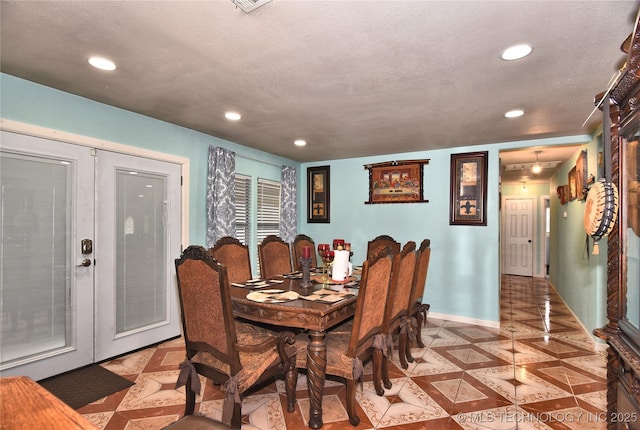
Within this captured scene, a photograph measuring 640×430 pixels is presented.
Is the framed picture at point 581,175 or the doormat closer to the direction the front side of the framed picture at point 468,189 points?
the doormat

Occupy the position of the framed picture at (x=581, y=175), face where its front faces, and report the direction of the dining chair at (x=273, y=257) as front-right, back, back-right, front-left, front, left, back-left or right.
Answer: front-left

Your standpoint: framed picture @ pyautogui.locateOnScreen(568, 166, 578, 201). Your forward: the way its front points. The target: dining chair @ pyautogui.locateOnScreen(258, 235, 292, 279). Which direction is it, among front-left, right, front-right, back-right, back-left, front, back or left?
front-left

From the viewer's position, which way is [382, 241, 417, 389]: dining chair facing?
facing away from the viewer and to the left of the viewer

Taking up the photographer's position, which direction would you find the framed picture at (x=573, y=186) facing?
facing to the left of the viewer

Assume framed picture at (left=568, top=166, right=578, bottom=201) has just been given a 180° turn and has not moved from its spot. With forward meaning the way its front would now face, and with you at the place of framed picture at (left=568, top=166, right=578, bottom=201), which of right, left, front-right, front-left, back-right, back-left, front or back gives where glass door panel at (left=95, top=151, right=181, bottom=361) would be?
back-right

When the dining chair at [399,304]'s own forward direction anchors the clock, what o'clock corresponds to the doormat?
The doormat is roughly at 10 o'clock from the dining chair.

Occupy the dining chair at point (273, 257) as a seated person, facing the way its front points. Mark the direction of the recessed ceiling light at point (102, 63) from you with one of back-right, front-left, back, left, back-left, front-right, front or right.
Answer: right

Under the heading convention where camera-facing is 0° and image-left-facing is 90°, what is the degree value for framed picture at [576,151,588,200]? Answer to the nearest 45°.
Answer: approximately 90°

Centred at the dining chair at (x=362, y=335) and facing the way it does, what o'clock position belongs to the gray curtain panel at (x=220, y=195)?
The gray curtain panel is roughly at 12 o'clock from the dining chair.
